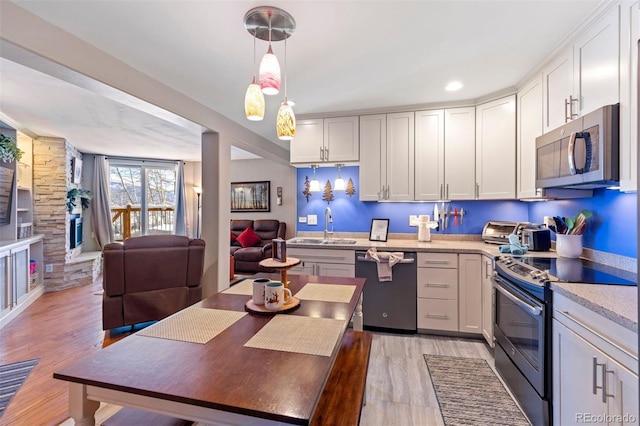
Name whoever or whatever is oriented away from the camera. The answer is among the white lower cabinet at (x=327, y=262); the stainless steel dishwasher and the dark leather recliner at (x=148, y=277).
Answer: the dark leather recliner

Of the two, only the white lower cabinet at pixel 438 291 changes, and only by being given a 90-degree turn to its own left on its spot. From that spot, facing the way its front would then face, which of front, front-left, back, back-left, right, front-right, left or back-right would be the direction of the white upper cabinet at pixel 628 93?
front-right

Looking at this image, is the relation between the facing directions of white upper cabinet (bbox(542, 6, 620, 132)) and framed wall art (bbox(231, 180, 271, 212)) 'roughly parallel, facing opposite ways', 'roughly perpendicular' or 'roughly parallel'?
roughly perpendicular

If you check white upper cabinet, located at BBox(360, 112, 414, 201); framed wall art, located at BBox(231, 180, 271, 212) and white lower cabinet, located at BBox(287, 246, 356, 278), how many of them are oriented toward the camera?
3

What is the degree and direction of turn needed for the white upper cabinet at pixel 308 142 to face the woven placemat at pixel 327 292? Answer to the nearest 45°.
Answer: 0° — it already faces it

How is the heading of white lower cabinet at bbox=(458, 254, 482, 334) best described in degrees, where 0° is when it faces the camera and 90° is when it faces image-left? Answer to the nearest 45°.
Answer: approximately 0°

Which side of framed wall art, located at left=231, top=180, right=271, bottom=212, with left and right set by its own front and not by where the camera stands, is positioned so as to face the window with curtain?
right

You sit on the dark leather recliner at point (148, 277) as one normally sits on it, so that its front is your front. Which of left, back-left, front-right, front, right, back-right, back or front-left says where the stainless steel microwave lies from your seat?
back-right
